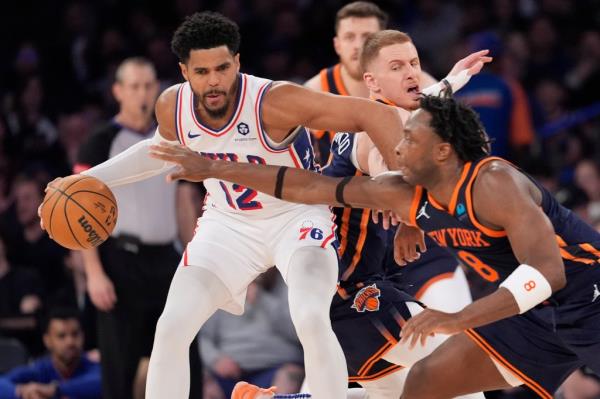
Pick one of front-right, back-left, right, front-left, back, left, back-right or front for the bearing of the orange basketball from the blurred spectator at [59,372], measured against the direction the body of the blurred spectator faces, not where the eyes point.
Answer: front-right

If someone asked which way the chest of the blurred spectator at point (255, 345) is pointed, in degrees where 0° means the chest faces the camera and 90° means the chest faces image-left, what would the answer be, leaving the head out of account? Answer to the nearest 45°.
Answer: approximately 0°

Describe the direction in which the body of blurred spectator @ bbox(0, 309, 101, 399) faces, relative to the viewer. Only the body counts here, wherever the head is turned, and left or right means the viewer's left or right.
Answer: facing the viewer and to the right of the viewer

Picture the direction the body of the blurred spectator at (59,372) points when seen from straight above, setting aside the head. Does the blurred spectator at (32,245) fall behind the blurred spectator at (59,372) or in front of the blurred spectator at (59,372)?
behind

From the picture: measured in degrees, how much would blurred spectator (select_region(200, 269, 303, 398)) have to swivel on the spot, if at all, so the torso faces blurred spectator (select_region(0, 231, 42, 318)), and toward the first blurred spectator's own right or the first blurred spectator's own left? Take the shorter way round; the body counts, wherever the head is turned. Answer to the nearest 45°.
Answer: approximately 90° to the first blurred spectator's own right

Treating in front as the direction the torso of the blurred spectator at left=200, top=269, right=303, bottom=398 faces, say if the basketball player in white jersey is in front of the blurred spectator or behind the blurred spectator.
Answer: in front

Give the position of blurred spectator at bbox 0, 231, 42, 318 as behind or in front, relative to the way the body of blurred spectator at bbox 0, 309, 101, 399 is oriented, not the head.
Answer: behind

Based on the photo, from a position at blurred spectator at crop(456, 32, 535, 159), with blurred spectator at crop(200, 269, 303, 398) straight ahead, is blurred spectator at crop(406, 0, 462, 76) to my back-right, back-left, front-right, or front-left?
back-right

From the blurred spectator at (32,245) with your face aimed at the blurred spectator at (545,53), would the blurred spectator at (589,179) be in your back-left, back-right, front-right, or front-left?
front-right

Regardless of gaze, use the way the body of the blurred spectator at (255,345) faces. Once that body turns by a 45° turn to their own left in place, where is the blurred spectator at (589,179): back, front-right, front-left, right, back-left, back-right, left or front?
front-left

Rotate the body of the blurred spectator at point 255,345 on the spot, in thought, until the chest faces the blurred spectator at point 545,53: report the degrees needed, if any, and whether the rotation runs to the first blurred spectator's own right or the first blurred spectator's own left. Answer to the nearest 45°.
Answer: approximately 135° to the first blurred spectator's own left

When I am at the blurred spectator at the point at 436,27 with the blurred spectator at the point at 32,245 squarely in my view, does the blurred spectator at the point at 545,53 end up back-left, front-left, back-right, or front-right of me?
back-left

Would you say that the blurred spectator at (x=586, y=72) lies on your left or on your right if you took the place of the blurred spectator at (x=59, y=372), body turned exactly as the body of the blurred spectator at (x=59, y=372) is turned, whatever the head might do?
on your left

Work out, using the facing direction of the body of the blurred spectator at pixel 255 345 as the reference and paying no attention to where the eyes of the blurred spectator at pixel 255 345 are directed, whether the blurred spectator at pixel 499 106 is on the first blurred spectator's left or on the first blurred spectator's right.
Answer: on the first blurred spectator's left
